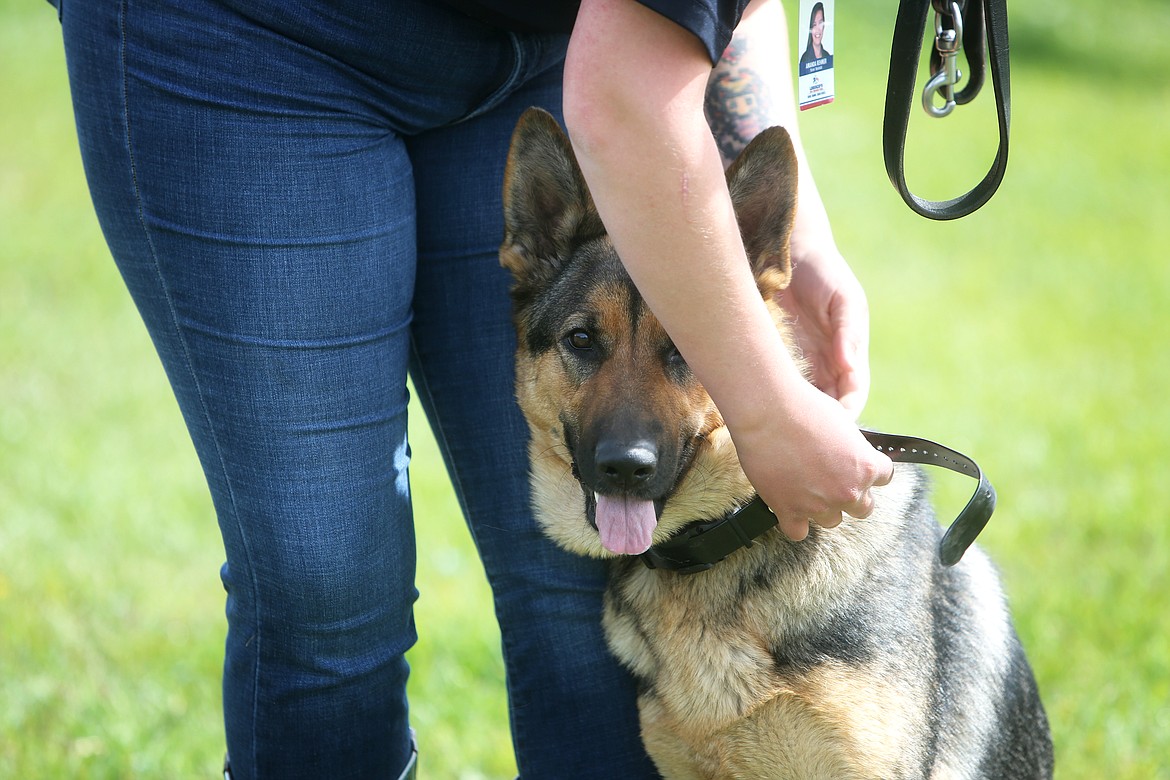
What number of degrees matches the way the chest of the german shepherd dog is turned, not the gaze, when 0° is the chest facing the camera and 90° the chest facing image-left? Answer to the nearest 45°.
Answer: approximately 45°
